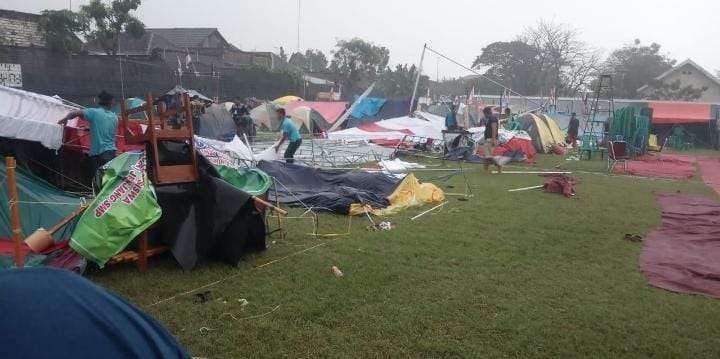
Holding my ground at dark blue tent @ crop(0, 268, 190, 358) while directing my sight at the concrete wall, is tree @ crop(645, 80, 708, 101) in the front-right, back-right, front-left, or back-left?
front-right

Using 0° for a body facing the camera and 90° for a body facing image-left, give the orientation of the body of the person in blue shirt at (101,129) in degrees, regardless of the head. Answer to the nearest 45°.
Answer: approximately 135°

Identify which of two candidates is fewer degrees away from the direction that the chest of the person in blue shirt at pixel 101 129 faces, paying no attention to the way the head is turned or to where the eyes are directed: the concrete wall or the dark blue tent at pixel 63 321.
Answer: the concrete wall

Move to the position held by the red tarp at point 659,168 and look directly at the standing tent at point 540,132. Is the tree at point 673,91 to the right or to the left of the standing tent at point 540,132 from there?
right

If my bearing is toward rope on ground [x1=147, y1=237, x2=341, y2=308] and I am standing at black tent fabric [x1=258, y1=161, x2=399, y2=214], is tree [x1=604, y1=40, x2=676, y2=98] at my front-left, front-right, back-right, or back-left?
back-left

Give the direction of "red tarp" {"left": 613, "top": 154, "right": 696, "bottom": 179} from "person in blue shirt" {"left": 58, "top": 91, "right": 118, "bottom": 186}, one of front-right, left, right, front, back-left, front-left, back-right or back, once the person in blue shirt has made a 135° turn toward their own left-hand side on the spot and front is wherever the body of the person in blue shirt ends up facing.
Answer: left

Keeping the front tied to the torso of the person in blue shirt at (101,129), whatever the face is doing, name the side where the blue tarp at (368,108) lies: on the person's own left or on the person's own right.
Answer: on the person's own right

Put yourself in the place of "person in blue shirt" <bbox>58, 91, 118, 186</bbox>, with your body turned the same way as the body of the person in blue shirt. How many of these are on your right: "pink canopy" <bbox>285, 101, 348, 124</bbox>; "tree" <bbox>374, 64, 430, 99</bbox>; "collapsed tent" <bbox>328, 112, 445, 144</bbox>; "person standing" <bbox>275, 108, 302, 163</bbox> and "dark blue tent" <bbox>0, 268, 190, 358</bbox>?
4

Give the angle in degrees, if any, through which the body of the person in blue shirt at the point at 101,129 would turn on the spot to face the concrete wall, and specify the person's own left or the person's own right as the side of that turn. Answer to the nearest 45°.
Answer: approximately 45° to the person's own right

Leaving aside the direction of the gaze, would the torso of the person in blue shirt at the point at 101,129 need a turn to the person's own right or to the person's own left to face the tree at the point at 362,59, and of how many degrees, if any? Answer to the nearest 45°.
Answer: approximately 90° to the person's own right

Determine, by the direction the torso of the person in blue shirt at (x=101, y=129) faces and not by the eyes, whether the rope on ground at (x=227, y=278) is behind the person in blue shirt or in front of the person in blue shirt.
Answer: behind

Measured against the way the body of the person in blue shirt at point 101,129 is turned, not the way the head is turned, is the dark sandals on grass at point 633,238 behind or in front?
behind

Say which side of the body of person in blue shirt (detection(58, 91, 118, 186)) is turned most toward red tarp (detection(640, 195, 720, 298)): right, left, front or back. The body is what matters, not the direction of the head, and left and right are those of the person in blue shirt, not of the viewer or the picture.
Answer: back

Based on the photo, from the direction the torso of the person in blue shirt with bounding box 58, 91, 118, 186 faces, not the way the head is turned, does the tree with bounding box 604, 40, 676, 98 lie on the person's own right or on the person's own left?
on the person's own right

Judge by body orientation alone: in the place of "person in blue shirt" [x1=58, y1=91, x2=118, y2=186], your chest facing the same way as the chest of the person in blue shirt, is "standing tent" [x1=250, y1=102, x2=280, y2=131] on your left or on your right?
on your right

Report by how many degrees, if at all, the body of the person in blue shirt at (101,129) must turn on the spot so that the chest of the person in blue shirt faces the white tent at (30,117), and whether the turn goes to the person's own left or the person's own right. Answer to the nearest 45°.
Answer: approximately 45° to the person's own left
